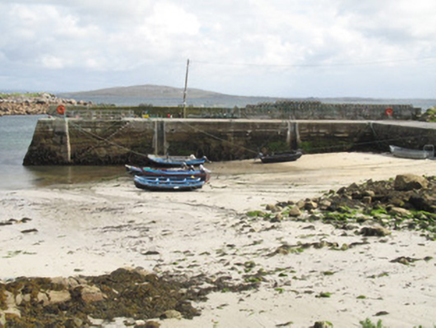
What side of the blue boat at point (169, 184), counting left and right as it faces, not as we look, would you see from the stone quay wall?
right

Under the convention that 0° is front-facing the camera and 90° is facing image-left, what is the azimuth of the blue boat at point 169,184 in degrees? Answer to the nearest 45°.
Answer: approximately 90°
